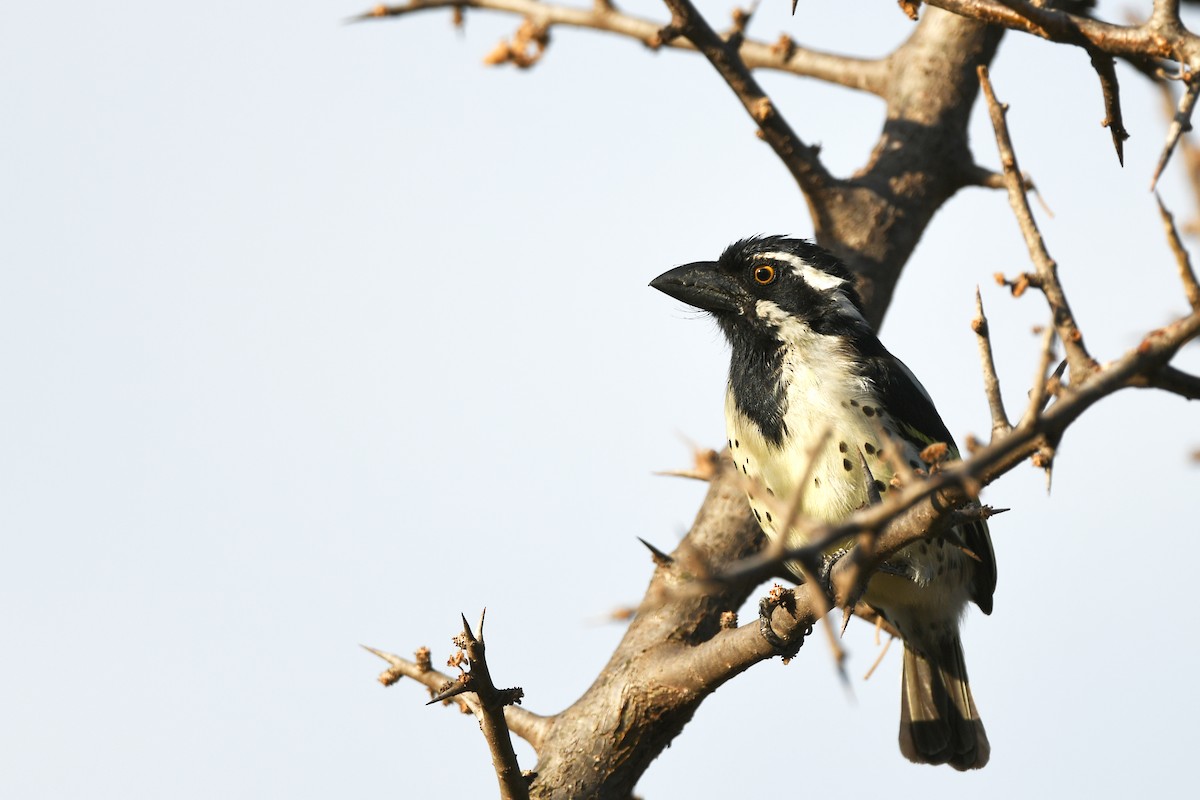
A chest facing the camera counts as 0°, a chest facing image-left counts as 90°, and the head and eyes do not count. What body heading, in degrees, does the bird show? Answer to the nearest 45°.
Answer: approximately 45°
